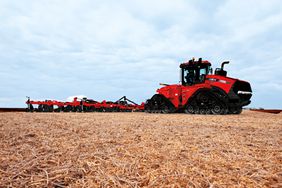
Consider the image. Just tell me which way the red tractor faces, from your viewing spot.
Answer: facing the viewer and to the right of the viewer
